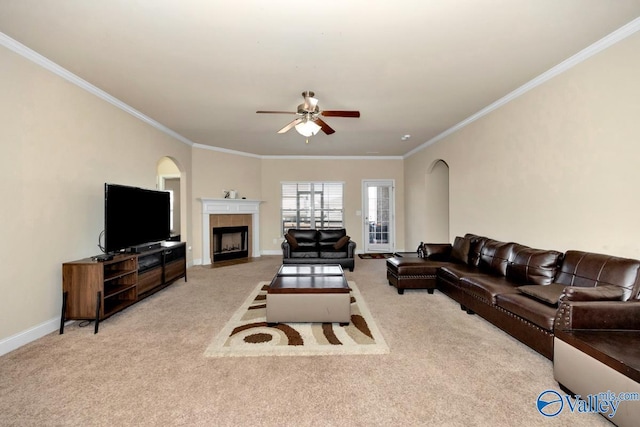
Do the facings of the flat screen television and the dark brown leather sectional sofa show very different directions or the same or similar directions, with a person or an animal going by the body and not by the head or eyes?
very different directions

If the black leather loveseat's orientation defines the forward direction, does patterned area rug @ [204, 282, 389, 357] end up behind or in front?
in front

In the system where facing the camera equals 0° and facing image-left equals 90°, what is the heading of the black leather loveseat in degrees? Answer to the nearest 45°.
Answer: approximately 0°

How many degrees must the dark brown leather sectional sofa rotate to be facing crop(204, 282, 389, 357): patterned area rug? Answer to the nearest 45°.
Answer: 0° — it already faces it

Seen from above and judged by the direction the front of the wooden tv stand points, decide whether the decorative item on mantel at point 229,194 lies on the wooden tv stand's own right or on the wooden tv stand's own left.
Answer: on the wooden tv stand's own left

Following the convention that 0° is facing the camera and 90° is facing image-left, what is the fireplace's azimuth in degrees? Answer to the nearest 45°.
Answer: approximately 315°

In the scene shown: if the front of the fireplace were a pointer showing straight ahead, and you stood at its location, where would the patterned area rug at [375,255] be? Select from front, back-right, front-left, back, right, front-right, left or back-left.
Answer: front-left

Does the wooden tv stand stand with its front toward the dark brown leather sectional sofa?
yes

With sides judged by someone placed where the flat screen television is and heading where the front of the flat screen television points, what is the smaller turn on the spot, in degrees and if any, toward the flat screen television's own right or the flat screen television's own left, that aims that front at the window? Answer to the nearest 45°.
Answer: approximately 90° to the flat screen television's own left

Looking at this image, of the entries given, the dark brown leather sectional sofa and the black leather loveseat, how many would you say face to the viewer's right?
0

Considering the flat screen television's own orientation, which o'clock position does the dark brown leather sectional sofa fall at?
The dark brown leather sectional sofa is roughly at 12 o'clock from the flat screen television.

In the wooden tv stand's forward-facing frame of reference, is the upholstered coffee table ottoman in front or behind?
in front

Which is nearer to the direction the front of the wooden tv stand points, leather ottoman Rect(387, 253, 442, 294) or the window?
the leather ottoman
